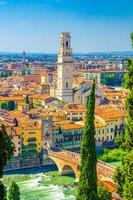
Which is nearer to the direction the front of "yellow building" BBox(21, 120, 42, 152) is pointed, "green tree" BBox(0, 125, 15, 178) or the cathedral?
the green tree

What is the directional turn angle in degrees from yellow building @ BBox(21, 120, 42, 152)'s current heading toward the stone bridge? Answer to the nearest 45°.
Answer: approximately 45° to its left

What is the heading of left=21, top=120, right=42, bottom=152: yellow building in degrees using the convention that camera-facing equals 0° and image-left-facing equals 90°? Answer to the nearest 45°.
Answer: approximately 0°

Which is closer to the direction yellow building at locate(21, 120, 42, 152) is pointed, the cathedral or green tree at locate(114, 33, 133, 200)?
the green tree

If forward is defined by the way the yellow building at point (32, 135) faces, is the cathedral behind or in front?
behind
